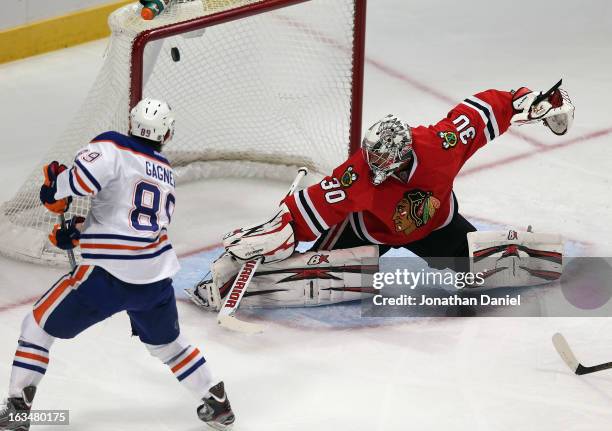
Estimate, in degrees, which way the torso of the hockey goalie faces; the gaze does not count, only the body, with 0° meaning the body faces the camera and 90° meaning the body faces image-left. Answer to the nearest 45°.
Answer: approximately 0°

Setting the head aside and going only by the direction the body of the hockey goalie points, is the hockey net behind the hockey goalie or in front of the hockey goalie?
behind

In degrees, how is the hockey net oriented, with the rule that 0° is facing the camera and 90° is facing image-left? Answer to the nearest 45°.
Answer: approximately 315°

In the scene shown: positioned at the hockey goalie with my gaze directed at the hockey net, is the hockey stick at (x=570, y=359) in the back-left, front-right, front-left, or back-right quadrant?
back-right
